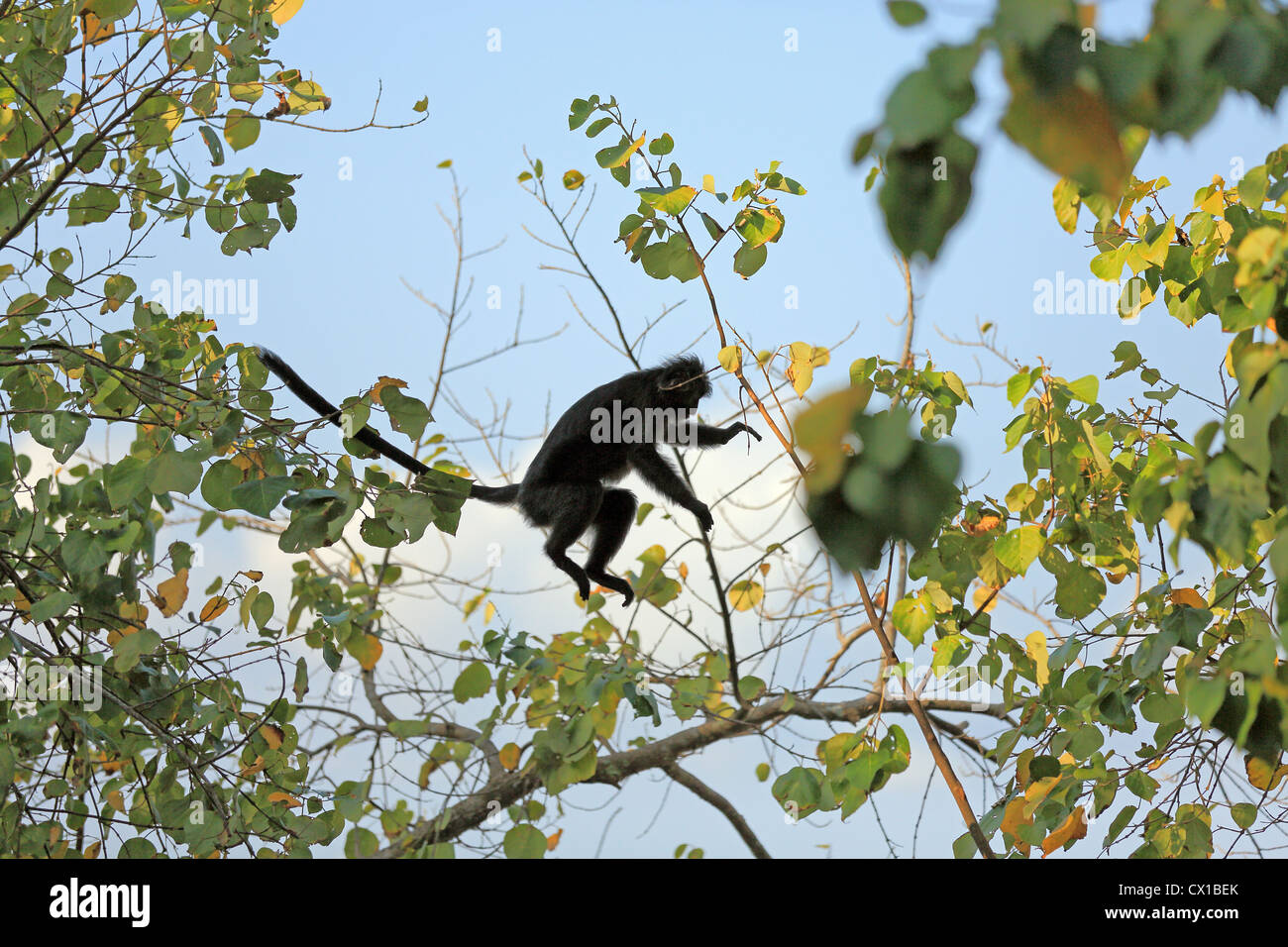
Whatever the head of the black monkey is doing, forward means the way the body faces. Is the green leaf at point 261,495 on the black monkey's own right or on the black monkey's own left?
on the black monkey's own right

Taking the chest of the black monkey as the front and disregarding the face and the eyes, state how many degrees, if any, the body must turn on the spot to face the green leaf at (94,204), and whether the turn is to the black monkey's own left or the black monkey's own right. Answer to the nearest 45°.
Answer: approximately 135° to the black monkey's own right

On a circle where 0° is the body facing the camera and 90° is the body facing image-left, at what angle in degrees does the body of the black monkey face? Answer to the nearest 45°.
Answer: approximately 270°

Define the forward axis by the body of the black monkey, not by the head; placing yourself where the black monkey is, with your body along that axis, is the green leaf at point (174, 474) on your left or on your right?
on your right

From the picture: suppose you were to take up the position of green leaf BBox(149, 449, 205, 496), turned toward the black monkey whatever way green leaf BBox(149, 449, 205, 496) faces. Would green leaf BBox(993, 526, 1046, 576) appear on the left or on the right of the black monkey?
right
